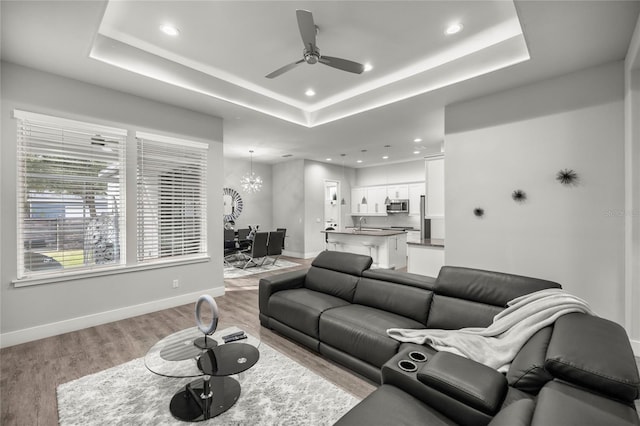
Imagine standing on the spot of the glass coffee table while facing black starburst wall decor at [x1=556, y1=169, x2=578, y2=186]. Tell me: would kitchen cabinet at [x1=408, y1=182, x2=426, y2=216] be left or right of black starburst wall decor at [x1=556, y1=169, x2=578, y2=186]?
left

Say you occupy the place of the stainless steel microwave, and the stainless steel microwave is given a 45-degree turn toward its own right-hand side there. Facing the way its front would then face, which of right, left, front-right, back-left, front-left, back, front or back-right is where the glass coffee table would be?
front-left

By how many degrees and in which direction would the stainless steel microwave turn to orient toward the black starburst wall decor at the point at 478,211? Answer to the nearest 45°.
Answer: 0° — it already faces it

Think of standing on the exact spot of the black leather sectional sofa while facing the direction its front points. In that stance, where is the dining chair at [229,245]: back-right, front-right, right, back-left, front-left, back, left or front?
right

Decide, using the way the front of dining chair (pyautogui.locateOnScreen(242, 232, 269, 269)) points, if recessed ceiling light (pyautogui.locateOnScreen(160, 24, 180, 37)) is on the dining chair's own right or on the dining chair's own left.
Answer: on the dining chair's own left

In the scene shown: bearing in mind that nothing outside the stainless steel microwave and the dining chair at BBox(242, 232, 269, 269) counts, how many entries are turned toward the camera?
1

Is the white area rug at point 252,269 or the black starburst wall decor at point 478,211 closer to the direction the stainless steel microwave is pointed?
the black starburst wall decor

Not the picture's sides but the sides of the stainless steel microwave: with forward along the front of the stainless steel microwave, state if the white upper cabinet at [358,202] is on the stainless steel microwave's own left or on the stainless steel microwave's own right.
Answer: on the stainless steel microwave's own right

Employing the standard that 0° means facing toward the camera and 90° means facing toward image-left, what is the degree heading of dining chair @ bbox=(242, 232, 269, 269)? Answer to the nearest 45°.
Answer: approximately 135°

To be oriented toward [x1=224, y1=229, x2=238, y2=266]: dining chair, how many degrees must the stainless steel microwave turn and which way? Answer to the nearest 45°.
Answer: approximately 45° to its right

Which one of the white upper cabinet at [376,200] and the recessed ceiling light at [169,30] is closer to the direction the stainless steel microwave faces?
the recessed ceiling light

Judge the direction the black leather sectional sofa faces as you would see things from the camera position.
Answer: facing the viewer and to the left of the viewer

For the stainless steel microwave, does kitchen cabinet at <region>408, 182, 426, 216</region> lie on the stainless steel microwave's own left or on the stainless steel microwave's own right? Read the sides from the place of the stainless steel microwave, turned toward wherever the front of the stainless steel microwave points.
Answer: on the stainless steel microwave's own left

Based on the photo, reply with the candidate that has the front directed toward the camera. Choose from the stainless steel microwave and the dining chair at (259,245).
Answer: the stainless steel microwave

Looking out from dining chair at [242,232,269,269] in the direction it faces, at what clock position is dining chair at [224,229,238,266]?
dining chair at [224,229,238,266] is roughly at 12 o'clock from dining chair at [242,232,269,269].

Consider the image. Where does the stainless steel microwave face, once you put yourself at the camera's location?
facing the viewer
